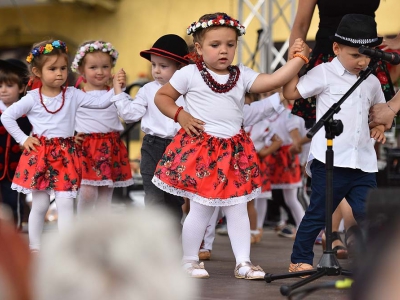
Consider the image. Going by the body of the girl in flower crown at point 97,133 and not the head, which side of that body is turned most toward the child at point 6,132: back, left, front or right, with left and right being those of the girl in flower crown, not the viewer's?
right

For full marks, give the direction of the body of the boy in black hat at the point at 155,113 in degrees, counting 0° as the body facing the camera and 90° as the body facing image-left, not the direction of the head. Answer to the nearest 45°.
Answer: approximately 45°

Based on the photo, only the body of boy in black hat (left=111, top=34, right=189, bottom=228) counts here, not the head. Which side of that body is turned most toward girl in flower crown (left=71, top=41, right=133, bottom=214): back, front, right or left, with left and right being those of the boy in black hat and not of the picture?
right

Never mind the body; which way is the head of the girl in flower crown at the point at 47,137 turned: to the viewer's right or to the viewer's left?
to the viewer's right

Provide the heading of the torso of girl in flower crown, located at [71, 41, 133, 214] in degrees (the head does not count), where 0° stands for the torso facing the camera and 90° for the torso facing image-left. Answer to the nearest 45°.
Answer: approximately 0°

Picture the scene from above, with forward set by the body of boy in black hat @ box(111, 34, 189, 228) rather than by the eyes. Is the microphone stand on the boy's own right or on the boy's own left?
on the boy's own left

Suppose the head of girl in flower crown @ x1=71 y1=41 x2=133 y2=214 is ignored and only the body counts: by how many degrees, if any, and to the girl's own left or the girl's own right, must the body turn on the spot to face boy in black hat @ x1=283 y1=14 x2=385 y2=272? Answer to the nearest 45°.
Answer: approximately 45° to the girl's own left

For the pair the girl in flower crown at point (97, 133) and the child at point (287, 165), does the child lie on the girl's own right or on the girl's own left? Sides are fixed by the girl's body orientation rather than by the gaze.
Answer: on the girl's own left
